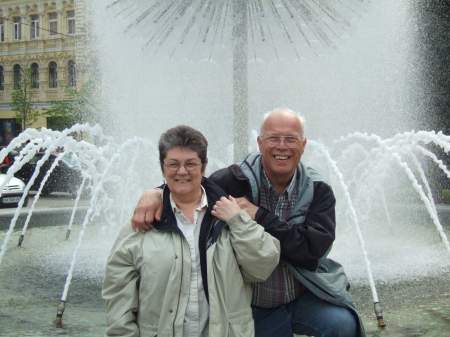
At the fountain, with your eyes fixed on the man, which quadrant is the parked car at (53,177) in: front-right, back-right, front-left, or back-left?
back-right

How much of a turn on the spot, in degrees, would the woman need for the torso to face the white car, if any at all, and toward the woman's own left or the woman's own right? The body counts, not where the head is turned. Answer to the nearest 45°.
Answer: approximately 180°

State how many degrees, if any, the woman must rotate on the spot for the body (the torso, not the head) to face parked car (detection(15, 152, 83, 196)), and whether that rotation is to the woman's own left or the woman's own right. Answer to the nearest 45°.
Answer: approximately 180°

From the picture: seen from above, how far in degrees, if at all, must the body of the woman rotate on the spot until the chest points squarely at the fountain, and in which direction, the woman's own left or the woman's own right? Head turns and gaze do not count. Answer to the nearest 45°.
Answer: approximately 180°

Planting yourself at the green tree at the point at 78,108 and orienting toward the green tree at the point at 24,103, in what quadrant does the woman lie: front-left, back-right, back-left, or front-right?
back-left

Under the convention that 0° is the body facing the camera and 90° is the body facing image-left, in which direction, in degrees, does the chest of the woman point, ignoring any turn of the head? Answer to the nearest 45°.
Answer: approximately 0°

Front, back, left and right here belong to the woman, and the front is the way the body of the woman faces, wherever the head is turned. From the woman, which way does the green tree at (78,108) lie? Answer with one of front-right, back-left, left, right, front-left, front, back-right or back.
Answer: back

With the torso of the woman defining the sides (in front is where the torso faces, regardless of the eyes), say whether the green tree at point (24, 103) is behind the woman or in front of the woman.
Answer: behind
